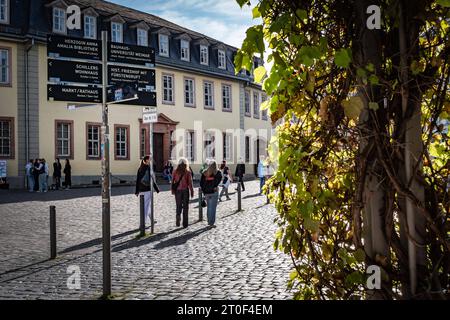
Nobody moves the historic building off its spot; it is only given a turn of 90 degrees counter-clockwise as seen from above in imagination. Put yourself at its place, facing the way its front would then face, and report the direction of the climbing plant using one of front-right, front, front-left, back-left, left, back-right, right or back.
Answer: back-right

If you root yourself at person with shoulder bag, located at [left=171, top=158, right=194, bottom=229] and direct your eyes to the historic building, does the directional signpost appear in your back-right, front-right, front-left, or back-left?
back-left

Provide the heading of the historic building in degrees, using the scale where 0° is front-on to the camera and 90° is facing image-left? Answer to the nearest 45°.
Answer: approximately 315°

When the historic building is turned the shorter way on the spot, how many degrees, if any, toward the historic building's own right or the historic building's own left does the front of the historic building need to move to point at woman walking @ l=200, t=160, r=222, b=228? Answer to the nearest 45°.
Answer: approximately 45° to the historic building's own right

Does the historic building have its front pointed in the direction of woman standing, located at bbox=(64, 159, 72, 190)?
no

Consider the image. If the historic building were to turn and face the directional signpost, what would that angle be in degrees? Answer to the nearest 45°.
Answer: approximately 45° to its right

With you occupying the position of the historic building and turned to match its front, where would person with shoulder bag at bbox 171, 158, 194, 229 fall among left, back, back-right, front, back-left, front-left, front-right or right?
front-right

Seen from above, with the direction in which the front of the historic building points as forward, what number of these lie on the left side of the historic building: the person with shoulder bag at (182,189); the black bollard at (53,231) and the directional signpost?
0
